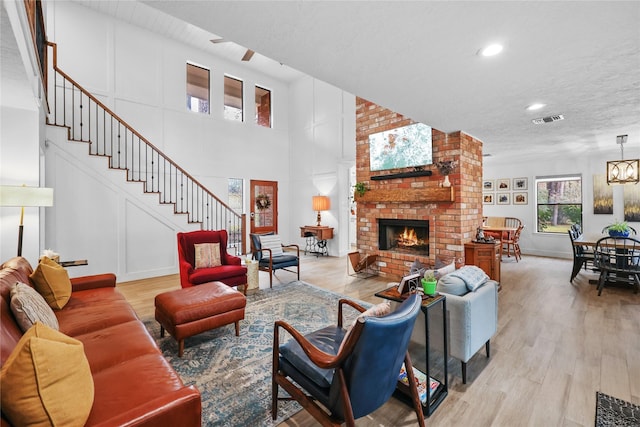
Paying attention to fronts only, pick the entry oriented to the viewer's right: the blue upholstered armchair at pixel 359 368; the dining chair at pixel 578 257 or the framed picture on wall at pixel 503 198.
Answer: the dining chair

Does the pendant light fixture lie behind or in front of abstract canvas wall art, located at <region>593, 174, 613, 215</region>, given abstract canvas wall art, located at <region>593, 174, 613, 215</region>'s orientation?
in front

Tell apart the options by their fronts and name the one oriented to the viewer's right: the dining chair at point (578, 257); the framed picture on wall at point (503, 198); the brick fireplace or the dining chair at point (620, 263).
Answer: the dining chair at point (578, 257)

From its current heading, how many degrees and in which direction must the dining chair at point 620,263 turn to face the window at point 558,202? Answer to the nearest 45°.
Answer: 0° — it already faces it

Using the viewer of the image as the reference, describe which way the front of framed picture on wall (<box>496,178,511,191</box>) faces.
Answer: facing the viewer

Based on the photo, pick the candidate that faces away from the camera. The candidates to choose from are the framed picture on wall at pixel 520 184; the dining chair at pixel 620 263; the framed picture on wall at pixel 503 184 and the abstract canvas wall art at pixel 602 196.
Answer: the dining chair

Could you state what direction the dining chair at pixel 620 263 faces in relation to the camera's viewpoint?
facing away from the viewer

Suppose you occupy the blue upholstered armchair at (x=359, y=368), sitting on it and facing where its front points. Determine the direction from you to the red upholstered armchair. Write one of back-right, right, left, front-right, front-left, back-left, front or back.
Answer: front

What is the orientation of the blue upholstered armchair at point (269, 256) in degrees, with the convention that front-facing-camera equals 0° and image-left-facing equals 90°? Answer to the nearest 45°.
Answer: approximately 315°

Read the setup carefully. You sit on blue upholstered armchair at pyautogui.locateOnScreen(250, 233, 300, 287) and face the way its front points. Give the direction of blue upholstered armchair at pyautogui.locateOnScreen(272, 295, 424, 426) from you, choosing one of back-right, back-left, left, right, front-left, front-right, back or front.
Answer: front-right

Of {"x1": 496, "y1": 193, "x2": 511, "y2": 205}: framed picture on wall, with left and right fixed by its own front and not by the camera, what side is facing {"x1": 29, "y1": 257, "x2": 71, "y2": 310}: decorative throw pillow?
front

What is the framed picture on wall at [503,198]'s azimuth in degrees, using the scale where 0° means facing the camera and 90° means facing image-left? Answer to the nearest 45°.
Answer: approximately 0°

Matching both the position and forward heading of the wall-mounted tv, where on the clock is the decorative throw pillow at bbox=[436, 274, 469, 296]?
The decorative throw pillow is roughly at 10 o'clock from the wall-mounted tv.

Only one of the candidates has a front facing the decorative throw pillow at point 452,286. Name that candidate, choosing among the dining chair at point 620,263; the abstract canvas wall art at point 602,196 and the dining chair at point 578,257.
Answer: the abstract canvas wall art

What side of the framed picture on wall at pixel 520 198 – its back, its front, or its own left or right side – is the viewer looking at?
front

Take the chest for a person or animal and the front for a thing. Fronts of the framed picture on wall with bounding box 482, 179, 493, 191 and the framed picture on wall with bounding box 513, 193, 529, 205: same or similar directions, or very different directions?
same or similar directions

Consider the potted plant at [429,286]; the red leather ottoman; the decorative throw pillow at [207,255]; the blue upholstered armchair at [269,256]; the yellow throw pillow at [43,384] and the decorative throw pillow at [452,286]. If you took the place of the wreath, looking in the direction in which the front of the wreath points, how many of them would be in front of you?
6

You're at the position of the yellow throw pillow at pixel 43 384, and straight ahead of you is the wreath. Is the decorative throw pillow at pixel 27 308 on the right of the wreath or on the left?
left

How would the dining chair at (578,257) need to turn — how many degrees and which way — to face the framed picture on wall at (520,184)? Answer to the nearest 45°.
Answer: approximately 135° to its left

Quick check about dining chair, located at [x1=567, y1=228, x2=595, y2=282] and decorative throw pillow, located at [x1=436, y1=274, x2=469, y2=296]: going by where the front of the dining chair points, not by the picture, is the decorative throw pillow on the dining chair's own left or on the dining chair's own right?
on the dining chair's own right

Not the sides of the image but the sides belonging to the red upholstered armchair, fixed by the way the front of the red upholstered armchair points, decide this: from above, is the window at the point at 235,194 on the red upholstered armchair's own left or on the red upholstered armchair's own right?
on the red upholstered armchair's own left
